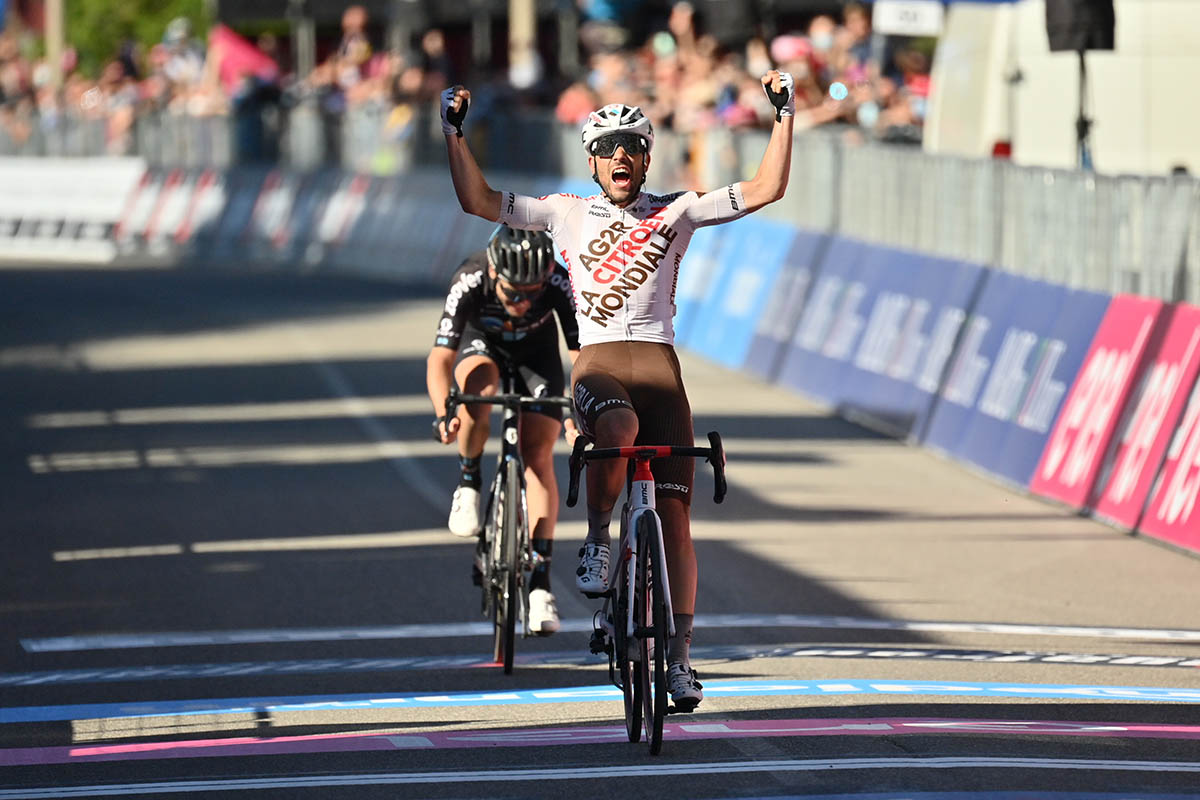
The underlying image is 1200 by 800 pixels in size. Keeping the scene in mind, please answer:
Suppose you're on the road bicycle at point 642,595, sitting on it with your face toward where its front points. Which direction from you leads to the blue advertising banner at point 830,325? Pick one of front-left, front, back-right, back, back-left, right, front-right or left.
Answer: back

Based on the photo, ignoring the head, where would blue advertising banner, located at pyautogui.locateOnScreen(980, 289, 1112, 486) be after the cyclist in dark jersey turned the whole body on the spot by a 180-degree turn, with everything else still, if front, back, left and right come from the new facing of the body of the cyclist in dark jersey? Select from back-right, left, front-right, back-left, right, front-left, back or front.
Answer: front-right

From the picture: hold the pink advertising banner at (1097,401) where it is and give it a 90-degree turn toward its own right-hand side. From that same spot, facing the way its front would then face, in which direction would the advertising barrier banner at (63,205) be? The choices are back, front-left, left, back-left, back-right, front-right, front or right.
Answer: front

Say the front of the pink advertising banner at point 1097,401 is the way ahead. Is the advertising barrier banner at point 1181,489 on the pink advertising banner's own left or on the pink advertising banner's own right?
on the pink advertising banner's own left

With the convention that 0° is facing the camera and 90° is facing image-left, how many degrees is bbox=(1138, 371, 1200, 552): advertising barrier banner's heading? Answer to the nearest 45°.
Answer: approximately 45°

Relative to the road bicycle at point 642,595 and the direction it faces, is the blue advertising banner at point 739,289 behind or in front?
behind
